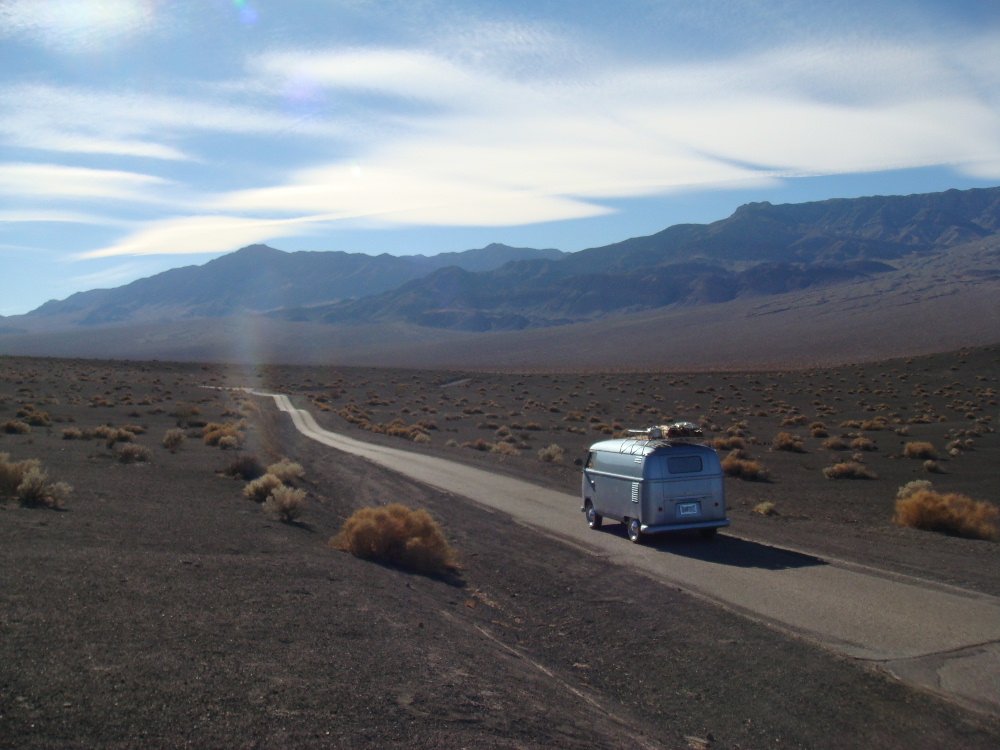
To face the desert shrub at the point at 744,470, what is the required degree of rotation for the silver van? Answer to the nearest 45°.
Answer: approximately 45° to its right

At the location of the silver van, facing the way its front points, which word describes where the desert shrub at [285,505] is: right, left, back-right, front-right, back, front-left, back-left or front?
front-left

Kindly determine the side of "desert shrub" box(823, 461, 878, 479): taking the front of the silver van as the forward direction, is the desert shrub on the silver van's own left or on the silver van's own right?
on the silver van's own right

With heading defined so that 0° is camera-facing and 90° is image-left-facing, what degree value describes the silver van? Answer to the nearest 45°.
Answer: approximately 135°

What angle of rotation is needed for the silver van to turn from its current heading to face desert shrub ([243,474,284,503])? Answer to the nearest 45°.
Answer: approximately 45° to its left

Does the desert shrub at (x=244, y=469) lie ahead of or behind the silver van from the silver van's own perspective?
ahead

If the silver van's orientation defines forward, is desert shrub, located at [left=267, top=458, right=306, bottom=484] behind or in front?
in front

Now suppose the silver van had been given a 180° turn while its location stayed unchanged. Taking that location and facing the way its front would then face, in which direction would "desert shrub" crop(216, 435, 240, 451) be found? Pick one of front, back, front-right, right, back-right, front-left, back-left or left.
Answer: back

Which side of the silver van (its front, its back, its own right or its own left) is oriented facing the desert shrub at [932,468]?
right

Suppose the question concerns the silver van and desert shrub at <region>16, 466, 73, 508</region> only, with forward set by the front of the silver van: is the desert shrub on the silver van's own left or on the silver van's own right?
on the silver van's own left

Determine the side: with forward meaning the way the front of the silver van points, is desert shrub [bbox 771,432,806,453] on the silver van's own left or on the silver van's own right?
on the silver van's own right

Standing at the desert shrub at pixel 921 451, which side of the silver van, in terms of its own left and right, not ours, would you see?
right

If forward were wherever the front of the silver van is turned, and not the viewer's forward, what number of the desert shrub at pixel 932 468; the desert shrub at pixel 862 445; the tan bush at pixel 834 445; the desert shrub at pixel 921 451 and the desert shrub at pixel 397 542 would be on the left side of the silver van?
1

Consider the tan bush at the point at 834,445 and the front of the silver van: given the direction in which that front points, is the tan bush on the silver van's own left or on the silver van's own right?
on the silver van's own right

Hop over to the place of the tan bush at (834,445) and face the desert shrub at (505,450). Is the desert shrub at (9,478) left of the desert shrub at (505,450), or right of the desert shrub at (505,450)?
left
